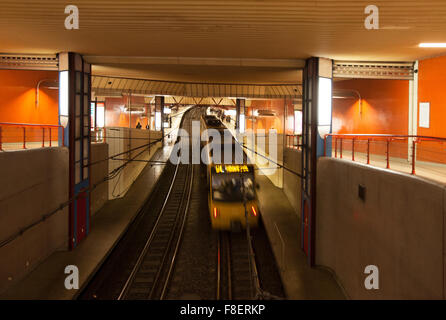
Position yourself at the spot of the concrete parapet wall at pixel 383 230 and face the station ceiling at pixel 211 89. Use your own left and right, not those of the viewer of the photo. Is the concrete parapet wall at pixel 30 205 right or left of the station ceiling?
left

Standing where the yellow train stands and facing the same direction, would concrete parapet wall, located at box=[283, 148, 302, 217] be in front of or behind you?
in front
